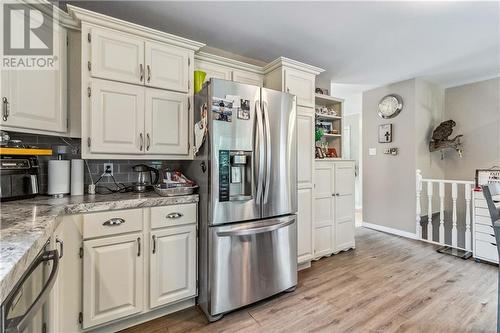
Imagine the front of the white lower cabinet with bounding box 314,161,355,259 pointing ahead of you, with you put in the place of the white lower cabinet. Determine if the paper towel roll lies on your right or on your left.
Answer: on your right

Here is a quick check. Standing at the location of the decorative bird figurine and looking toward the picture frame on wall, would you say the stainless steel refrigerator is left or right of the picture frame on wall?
left

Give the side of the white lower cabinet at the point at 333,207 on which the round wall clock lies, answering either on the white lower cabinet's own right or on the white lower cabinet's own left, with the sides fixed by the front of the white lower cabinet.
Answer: on the white lower cabinet's own left
